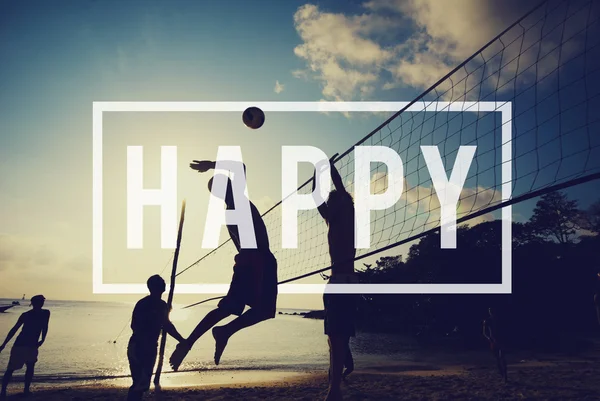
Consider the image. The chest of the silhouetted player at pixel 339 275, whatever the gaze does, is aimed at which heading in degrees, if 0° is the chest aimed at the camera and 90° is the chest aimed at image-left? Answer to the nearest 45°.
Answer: approximately 90°

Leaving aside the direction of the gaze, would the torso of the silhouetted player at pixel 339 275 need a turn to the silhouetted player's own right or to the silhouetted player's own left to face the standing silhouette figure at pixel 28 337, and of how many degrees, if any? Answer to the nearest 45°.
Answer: approximately 45° to the silhouetted player's own right

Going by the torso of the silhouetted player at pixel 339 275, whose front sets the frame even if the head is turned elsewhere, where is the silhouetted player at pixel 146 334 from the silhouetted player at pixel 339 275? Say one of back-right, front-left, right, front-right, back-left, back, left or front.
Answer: front
